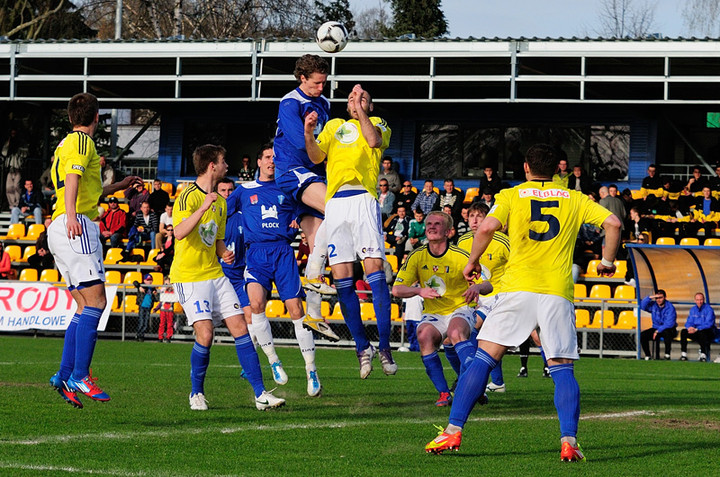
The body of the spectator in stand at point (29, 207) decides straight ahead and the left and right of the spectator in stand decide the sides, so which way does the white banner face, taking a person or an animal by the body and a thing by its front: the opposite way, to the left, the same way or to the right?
the same way

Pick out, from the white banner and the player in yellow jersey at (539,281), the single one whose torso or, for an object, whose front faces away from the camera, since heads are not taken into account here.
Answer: the player in yellow jersey

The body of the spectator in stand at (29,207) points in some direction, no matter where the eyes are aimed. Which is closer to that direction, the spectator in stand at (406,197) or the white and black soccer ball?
the white and black soccer ball

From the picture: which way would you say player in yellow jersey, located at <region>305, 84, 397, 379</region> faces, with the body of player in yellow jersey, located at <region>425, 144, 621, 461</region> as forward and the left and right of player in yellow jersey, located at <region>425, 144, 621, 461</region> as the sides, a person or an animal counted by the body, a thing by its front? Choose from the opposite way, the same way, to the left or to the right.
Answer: the opposite way

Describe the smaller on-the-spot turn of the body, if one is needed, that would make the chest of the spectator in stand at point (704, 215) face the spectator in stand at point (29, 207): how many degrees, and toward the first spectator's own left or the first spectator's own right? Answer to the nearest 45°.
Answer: approximately 90° to the first spectator's own right

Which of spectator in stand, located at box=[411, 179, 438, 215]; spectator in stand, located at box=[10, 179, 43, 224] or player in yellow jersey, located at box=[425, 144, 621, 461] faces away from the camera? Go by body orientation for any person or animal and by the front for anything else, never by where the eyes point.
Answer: the player in yellow jersey

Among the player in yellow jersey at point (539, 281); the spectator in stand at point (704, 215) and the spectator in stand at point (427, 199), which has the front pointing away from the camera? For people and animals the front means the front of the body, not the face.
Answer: the player in yellow jersey

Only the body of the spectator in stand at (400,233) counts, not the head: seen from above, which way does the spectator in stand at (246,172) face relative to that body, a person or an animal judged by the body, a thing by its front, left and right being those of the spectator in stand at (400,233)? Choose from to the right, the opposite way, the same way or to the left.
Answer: the same way

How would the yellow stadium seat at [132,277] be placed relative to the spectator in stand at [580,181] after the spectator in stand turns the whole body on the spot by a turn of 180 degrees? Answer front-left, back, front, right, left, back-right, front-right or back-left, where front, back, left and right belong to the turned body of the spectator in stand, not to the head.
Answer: left

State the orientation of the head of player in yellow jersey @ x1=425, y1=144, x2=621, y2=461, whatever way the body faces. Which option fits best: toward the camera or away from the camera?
away from the camera

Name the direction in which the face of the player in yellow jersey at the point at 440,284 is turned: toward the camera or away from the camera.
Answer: toward the camera

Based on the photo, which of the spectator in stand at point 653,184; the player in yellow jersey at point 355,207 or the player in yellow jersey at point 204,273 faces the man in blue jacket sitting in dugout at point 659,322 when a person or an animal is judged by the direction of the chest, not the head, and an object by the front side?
the spectator in stand at point 653,184

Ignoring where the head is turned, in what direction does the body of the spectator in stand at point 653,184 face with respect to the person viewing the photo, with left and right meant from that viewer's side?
facing the viewer

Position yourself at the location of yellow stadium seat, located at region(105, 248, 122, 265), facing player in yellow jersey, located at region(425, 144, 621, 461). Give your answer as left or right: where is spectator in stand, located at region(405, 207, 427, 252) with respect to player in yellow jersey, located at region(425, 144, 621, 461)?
left

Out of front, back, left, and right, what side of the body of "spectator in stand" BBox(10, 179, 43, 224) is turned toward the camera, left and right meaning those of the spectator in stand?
front

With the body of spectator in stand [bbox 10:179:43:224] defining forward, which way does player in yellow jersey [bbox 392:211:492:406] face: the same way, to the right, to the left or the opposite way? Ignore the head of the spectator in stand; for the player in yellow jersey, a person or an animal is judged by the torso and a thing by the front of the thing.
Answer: the same way

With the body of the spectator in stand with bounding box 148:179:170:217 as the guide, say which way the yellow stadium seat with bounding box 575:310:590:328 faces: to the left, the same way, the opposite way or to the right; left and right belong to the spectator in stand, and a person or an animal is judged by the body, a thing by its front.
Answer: the same way

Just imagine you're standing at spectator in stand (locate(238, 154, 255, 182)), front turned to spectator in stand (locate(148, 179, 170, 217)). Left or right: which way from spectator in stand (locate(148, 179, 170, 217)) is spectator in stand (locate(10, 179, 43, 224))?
right

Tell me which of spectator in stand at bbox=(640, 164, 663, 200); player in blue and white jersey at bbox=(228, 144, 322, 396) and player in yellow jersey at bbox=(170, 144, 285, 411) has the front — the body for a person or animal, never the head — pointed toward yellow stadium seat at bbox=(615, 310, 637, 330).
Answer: the spectator in stand

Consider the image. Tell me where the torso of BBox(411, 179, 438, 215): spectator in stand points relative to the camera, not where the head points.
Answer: toward the camera

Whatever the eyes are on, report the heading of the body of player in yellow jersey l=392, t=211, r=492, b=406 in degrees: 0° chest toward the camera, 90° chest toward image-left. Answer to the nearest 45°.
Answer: approximately 0°

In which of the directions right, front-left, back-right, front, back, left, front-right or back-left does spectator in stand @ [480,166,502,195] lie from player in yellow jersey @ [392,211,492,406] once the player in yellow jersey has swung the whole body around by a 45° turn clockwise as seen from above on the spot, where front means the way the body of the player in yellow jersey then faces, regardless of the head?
back-right
